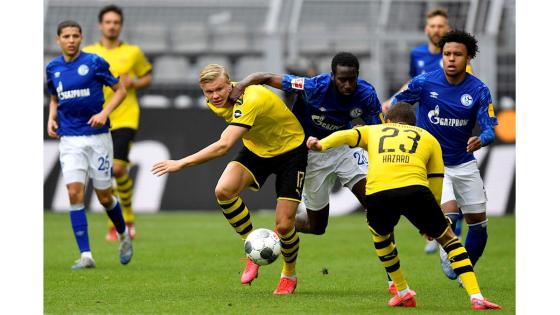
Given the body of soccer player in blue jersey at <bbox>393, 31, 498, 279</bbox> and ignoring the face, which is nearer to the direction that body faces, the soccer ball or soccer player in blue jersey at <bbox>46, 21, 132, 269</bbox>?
the soccer ball

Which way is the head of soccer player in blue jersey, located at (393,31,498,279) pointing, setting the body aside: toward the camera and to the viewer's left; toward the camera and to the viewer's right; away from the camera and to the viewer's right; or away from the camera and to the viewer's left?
toward the camera and to the viewer's left

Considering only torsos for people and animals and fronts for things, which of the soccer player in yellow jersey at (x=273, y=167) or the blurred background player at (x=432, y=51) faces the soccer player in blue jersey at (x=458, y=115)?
the blurred background player

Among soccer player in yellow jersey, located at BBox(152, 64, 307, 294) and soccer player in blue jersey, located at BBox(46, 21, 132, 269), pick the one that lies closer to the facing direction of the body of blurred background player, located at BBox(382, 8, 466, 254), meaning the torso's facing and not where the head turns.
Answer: the soccer player in yellow jersey

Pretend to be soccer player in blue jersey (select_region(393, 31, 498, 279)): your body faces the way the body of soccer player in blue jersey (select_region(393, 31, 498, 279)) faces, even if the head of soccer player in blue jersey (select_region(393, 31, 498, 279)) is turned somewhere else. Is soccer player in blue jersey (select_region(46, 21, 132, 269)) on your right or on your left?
on your right

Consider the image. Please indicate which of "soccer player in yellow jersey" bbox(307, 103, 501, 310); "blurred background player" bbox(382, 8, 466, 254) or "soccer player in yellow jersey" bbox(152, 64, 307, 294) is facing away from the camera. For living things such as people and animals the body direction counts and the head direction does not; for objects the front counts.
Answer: "soccer player in yellow jersey" bbox(307, 103, 501, 310)

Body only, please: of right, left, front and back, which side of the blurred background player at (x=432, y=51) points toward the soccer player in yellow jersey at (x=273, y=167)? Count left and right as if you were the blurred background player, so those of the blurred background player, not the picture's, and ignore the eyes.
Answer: front

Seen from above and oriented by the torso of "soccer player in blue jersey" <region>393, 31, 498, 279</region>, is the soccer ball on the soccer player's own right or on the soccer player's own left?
on the soccer player's own right

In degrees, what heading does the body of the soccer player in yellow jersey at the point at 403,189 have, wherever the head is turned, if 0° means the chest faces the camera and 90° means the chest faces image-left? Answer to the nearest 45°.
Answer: approximately 180°

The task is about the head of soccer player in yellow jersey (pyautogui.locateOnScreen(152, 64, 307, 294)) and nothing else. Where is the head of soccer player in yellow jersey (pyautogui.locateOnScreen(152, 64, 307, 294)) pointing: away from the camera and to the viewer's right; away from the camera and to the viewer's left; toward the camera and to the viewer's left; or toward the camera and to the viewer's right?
toward the camera and to the viewer's left
